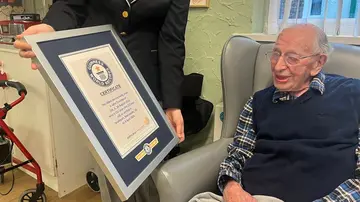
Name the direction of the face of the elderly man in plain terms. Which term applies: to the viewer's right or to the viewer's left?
to the viewer's left

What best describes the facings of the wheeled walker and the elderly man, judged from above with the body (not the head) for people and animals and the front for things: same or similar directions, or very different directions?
very different directions

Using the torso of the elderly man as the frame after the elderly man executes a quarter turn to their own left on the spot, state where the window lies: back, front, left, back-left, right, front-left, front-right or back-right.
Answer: back-left

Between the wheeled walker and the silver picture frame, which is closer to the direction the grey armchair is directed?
the silver picture frame

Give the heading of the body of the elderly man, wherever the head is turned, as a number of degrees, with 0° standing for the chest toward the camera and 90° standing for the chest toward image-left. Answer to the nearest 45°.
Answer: approximately 45°

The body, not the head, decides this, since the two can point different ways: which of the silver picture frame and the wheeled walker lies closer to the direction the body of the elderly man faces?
the silver picture frame

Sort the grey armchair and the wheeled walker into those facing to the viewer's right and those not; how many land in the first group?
1

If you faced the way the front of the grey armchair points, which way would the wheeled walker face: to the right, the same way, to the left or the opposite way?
the opposite way

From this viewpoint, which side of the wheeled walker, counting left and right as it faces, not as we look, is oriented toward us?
right

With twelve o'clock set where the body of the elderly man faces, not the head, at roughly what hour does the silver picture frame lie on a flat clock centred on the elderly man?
The silver picture frame is roughly at 12 o'clock from the elderly man.

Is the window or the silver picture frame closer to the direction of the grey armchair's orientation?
the silver picture frame

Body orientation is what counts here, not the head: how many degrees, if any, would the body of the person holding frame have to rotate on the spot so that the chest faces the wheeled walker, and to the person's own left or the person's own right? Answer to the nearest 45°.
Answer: approximately 135° to the person's own right
